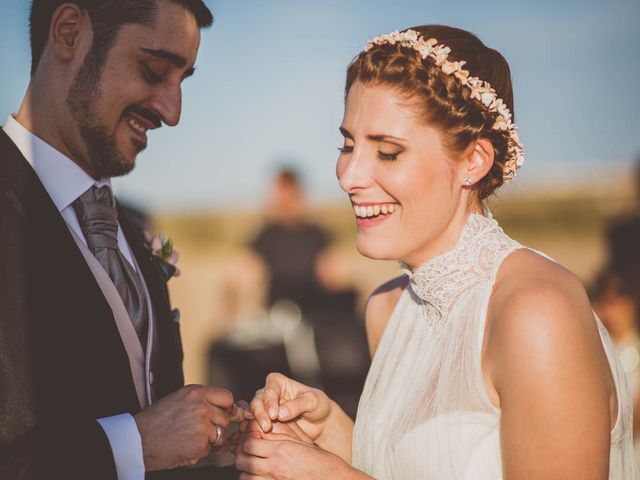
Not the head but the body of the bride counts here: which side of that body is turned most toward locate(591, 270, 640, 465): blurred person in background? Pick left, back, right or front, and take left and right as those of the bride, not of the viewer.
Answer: back

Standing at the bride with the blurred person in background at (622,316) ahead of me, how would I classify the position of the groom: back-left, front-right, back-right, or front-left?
back-left

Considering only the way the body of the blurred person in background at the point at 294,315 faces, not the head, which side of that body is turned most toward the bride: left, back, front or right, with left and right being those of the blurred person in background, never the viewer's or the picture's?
front

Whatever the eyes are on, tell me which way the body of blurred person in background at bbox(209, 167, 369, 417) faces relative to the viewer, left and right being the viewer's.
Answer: facing the viewer

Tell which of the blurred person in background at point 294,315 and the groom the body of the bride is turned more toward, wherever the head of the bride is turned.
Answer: the groom

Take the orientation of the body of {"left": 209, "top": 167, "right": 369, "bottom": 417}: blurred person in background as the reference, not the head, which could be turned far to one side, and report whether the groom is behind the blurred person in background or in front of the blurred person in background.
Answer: in front

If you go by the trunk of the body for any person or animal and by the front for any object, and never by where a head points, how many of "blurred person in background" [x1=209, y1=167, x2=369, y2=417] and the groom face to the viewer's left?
0

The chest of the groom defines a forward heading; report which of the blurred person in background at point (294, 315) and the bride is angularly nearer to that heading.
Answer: the bride

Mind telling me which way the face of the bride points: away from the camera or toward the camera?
toward the camera

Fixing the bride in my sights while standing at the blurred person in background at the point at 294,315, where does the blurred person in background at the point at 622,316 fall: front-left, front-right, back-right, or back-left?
front-left
